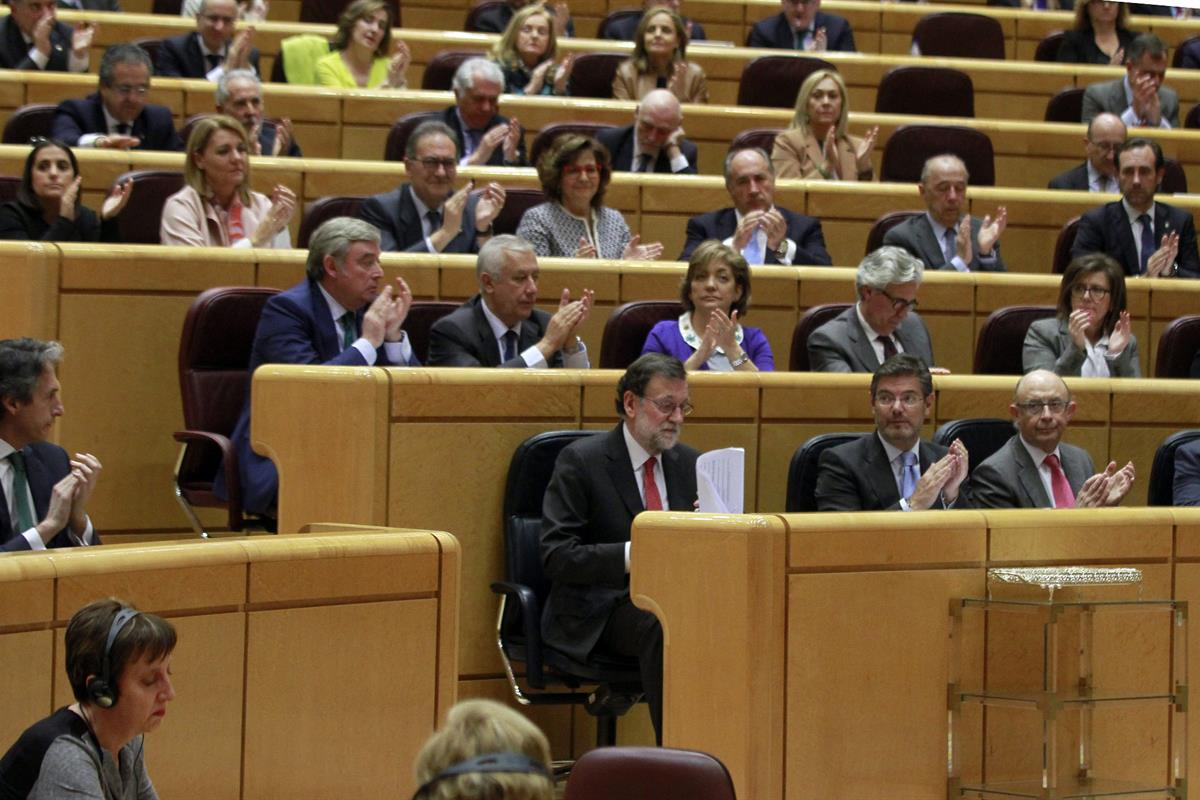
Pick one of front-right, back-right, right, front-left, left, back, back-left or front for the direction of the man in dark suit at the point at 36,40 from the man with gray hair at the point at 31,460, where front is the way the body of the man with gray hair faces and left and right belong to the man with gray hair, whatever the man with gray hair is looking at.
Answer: back-left

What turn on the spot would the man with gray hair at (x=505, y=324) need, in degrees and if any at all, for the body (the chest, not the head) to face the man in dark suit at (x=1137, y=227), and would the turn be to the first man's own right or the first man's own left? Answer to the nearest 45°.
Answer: approximately 90° to the first man's own left

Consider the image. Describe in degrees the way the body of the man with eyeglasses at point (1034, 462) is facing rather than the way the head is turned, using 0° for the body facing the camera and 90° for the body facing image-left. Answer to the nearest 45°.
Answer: approximately 315°

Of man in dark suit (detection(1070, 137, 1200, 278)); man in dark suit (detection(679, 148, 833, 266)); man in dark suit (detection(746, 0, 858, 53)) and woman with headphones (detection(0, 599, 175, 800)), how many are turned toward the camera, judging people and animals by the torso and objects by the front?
3

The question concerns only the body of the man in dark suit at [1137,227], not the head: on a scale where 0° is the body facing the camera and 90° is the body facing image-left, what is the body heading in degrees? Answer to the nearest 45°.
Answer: approximately 0°

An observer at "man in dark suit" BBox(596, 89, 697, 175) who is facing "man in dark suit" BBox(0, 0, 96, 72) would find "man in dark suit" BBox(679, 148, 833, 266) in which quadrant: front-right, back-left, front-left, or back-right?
back-left
